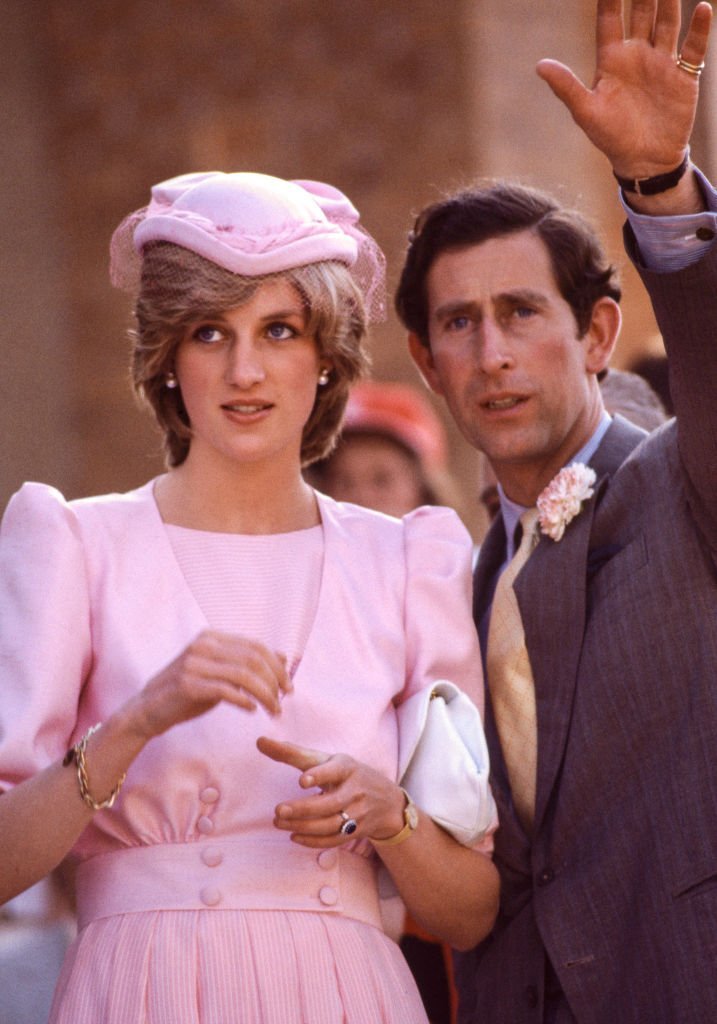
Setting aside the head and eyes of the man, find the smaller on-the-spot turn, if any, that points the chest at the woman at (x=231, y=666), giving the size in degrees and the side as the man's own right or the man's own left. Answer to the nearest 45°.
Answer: approximately 45° to the man's own right

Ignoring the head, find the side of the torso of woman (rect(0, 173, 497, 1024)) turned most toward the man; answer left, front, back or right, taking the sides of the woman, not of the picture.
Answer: left

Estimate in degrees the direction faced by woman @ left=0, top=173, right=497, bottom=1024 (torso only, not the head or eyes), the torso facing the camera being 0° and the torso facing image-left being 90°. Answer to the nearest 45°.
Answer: approximately 0°

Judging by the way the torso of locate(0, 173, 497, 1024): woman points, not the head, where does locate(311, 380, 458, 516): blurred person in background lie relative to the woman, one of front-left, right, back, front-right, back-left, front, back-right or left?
back

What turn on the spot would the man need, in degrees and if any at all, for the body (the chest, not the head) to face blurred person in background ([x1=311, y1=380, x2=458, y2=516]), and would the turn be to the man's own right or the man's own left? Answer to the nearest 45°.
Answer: approximately 135° to the man's own right

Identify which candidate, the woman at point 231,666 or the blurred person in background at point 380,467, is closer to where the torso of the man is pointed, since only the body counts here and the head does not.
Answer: the woman

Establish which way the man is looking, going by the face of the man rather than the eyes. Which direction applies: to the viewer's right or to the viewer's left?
to the viewer's left
